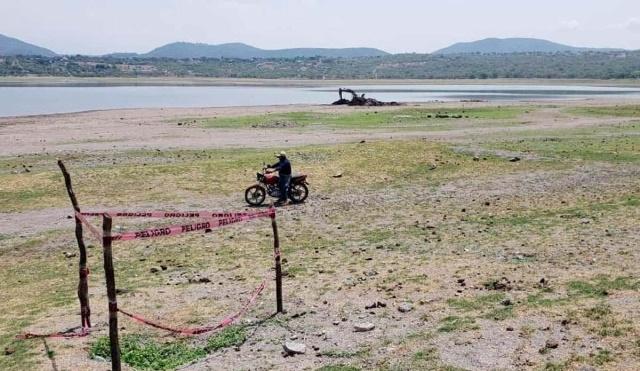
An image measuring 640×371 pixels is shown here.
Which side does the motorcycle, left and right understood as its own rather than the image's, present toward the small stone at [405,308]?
left

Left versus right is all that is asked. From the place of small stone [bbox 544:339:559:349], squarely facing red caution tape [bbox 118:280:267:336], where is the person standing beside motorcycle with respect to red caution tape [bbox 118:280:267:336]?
right

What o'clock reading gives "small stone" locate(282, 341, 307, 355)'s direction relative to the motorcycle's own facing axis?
The small stone is roughly at 9 o'clock from the motorcycle.

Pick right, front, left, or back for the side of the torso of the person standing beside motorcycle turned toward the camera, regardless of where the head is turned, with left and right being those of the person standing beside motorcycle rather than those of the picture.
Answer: left

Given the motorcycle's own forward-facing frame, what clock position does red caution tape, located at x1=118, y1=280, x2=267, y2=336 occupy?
The red caution tape is roughly at 9 o'clock from the motorcycle.

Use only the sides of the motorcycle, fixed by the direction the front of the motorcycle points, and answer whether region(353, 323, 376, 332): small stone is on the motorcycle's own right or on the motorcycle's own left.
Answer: on the motorcycle's own left

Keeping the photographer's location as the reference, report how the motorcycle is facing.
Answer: facing to the left of the viewer

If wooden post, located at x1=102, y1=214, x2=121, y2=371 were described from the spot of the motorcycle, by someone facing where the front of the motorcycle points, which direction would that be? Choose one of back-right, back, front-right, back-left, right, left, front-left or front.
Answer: left

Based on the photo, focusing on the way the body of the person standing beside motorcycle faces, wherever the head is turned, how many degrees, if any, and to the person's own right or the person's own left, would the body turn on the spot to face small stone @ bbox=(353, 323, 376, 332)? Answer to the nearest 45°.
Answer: approximately 90° to the person's own left
